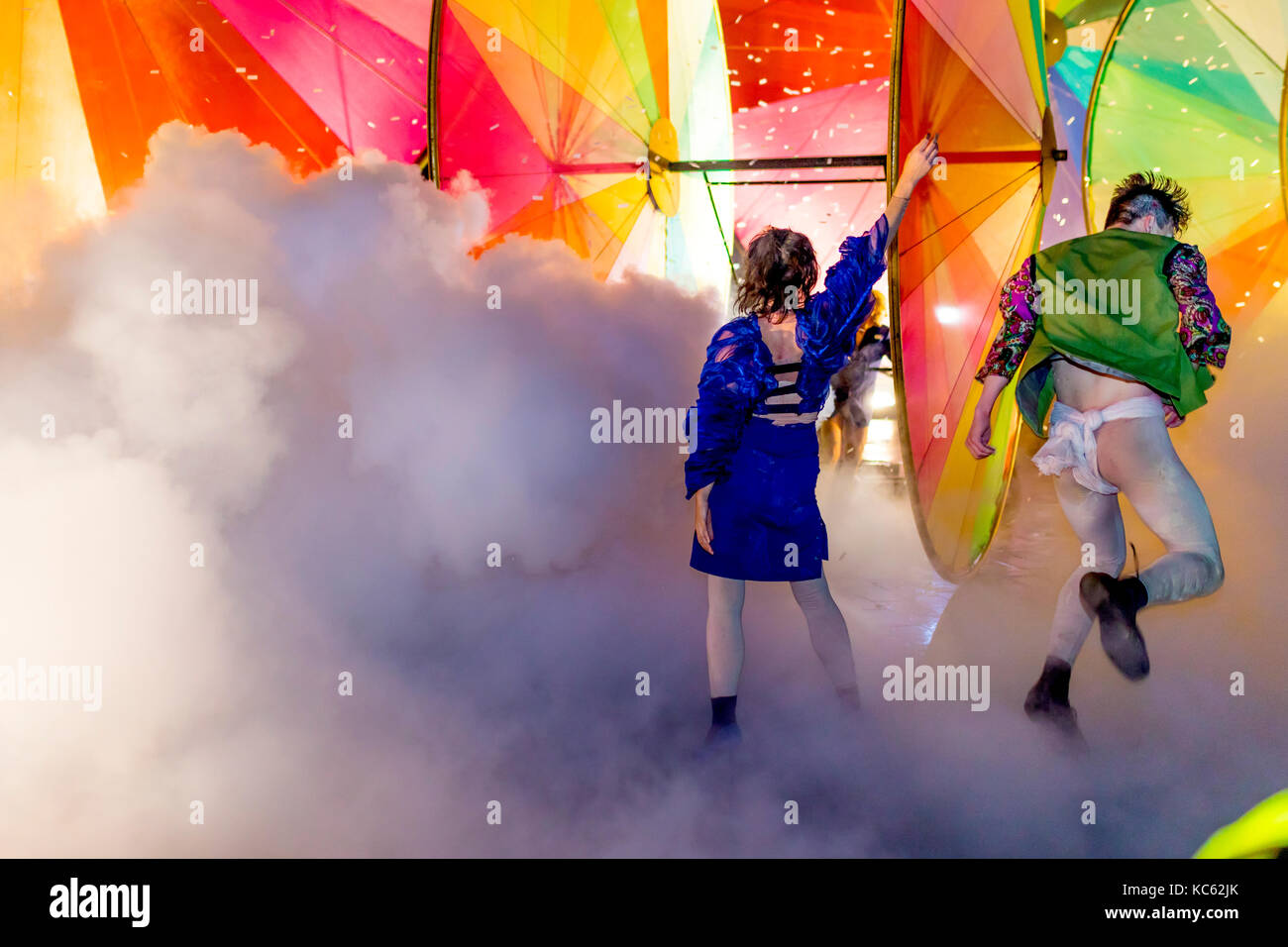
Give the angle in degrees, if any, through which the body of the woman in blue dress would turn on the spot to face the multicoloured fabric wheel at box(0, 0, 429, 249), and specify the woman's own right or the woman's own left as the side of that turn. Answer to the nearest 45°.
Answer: approximately 90° to the woman's own left

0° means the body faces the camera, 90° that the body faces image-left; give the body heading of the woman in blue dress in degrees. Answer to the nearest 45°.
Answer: approximately 180°

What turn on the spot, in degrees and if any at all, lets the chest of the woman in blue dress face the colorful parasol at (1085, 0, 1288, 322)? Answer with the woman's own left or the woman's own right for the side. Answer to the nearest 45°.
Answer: approximately 45° to the woman's own right

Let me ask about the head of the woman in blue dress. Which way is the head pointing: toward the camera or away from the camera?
away from the camera
